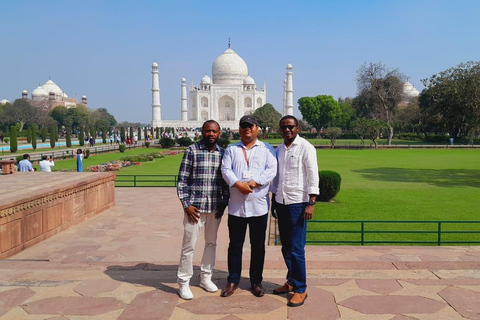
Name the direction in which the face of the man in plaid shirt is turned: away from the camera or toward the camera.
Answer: toward the camera

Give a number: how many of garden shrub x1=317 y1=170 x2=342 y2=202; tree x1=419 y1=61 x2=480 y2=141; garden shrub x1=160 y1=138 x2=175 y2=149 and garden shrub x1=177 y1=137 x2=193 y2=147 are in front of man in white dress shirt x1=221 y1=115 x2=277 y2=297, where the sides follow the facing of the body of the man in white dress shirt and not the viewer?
0

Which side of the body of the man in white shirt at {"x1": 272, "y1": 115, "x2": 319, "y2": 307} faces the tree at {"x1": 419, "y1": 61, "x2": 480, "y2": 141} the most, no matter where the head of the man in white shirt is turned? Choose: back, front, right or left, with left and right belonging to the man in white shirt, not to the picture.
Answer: back

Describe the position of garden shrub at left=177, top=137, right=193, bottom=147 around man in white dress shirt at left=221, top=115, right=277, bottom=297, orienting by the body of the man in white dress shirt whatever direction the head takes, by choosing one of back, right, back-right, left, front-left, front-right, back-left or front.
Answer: back

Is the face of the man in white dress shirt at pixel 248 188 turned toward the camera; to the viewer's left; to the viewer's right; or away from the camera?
toward the camera

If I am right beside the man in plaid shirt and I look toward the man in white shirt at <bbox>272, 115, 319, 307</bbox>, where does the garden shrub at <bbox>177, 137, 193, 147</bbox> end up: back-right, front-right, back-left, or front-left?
back-left

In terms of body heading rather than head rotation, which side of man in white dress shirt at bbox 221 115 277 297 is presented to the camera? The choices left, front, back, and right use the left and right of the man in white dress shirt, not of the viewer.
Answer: front

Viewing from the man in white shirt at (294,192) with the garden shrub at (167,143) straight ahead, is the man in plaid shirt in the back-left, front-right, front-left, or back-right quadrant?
front-left

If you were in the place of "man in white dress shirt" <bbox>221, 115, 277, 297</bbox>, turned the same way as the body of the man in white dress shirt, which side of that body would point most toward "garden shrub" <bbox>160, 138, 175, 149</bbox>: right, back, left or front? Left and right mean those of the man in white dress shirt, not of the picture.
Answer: back

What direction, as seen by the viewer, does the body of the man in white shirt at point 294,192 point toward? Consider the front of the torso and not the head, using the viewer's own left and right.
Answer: facing the viewer and to the left of the viewer

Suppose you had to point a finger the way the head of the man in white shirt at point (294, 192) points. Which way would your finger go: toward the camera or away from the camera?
toward the camera

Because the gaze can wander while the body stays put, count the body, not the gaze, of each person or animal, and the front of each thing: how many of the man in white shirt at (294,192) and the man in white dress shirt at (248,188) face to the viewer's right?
0

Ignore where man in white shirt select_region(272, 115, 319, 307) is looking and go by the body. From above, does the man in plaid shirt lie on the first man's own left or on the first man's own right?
on the first man's own right

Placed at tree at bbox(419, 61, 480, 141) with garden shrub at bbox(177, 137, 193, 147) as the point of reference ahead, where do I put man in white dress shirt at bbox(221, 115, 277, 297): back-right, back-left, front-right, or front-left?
front-left
